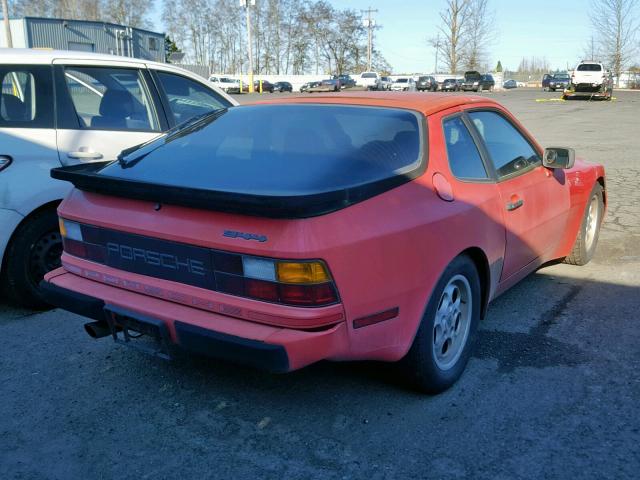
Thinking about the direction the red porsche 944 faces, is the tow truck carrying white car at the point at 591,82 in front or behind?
in front

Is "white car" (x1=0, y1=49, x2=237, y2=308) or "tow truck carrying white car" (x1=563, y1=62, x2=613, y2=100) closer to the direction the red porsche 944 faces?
the tow truck carrying white car

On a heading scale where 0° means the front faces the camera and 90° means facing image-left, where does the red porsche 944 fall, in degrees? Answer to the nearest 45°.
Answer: approximately 225°

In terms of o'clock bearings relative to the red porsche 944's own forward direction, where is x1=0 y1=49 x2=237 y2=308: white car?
The white car is roughly at 9 o'clock from the red porsche 944.
